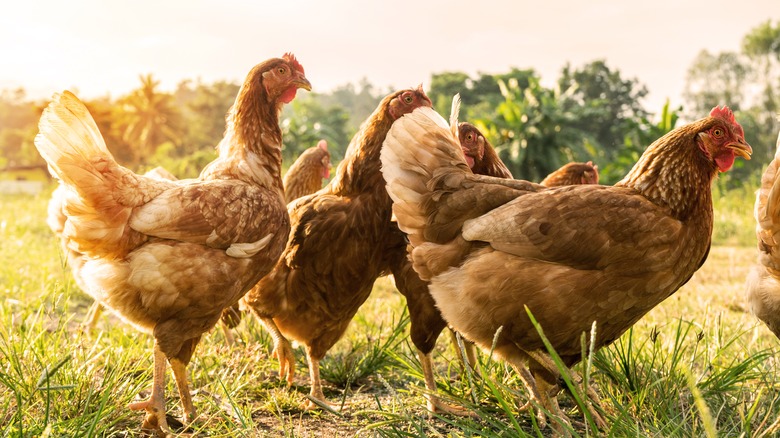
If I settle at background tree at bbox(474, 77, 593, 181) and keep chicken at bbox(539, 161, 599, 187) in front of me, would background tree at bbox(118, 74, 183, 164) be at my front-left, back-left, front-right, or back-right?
back-right

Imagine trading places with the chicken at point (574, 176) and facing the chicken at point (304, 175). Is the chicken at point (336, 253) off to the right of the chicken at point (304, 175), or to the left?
left

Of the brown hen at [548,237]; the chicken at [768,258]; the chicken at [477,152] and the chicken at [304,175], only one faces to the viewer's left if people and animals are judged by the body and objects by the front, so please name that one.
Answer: the chicken at [477,152]

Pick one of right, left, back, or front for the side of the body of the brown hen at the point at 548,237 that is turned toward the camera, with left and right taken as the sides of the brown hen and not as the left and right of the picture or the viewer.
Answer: right

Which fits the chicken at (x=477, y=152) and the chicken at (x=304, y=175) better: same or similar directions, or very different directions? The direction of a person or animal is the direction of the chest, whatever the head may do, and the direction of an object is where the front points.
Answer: very different directions

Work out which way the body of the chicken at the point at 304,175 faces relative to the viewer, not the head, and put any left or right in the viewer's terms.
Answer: facing to the right of the viewer

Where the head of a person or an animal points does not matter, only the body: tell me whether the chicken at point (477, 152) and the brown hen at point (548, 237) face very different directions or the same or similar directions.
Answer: very different directions

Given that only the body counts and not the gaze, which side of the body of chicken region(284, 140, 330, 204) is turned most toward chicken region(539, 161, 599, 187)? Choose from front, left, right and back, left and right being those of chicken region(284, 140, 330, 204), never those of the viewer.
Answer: front

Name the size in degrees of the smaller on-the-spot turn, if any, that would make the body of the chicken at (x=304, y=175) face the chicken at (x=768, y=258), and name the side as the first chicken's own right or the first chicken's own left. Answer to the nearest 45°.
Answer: approximately 45° to the first chicken's own right
